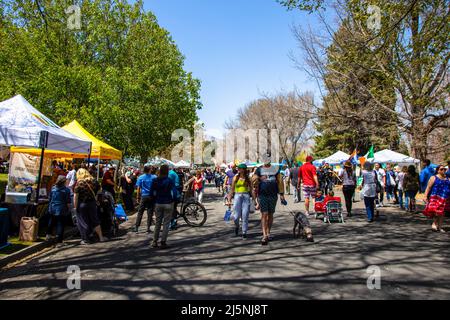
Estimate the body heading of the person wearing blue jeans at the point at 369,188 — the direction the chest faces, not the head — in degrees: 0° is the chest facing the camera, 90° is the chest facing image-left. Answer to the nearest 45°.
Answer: approximately 180°

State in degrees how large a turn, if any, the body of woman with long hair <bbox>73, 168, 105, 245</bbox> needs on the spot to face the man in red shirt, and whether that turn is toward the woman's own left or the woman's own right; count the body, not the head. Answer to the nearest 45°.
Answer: approximately 90° to the woman's own right

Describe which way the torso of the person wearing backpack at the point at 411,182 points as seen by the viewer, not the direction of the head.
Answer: away from the camera

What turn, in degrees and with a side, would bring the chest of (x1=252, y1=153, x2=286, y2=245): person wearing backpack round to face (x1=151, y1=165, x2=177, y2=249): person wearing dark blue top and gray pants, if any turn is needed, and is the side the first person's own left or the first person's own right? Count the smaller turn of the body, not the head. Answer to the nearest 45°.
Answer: approximately 90° to the first person's own right

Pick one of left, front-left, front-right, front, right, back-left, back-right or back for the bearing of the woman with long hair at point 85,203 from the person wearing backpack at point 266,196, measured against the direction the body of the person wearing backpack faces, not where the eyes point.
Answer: right

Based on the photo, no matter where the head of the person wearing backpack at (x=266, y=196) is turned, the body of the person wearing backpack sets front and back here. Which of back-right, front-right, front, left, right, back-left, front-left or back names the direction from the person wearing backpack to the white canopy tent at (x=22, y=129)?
right

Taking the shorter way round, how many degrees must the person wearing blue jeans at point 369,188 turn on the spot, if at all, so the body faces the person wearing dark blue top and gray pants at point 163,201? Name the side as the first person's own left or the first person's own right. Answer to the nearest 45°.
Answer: approximately 135° to the first person's own left

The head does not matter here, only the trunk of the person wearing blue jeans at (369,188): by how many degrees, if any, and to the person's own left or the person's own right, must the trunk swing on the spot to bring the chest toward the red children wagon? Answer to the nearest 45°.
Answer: approximately 90° to the person's own left

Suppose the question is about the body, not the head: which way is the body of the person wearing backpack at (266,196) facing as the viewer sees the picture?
toward the camera

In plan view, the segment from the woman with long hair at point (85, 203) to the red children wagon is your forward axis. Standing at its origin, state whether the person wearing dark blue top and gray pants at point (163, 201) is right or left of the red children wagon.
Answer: right

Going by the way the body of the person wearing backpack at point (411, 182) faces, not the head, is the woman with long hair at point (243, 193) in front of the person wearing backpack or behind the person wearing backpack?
behind
